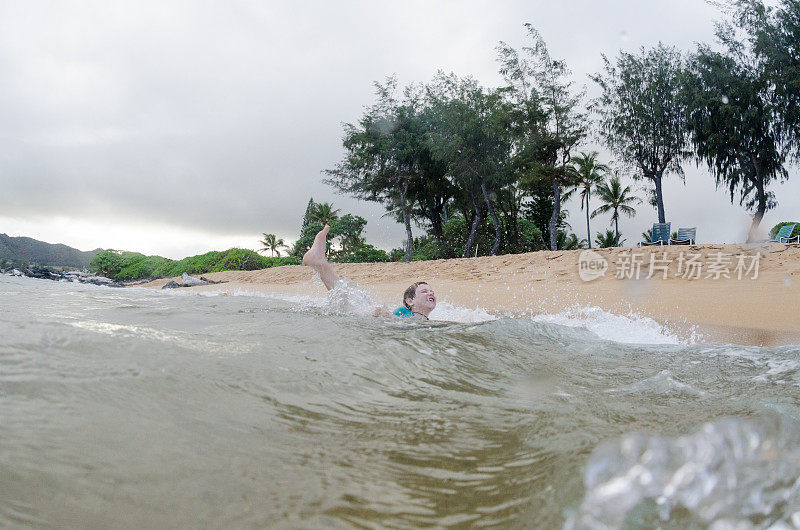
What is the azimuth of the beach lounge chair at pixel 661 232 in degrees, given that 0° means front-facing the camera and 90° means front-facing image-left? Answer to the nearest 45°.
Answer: approximately 45°

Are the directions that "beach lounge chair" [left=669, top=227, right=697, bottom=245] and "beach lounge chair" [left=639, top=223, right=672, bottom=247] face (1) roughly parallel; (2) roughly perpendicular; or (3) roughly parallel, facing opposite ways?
roughly parallel

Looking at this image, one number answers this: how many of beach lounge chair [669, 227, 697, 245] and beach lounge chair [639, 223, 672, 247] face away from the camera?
0

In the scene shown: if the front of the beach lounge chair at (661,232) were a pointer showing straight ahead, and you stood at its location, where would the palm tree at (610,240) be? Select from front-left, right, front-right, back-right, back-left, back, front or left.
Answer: back-right

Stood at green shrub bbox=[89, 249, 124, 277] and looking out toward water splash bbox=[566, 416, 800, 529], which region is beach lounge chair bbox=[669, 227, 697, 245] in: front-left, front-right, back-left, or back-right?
front-left

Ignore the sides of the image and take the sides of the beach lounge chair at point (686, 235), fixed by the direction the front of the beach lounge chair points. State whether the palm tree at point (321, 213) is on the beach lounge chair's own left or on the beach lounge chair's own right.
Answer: on the beach lounge chair's own right

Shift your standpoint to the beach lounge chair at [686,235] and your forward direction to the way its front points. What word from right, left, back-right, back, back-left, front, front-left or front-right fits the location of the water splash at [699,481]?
front-left

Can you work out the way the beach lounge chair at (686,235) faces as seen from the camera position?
facing the viewer and to the left of the viewer

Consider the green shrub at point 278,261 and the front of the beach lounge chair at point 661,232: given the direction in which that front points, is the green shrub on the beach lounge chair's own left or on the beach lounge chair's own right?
on the beach lounge chair's own right

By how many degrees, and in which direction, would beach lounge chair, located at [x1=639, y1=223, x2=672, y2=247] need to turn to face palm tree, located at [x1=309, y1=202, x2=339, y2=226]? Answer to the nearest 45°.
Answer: approximately 90° to its right
